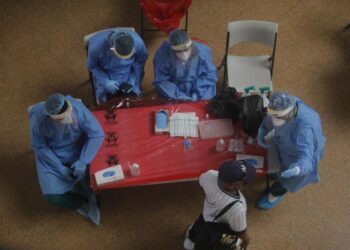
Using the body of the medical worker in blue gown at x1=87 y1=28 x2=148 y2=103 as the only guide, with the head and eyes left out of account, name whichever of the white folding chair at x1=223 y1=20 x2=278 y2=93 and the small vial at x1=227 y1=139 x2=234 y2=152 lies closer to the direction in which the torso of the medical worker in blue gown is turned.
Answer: the small vial

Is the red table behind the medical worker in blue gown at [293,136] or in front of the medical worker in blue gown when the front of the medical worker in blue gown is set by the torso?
in front

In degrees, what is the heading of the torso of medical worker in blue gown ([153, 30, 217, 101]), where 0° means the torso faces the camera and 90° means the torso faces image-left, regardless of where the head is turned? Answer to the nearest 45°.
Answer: approximately 0°

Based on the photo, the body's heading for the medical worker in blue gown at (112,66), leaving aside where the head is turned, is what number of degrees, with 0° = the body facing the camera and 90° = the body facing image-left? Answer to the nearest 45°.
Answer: approximately 0°

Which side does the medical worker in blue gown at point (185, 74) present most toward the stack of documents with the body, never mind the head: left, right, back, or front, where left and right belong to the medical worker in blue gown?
front

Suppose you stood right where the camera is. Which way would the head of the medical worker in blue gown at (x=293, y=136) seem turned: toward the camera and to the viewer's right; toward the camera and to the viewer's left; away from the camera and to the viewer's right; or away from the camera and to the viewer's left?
toward the camera and to the viewer's left

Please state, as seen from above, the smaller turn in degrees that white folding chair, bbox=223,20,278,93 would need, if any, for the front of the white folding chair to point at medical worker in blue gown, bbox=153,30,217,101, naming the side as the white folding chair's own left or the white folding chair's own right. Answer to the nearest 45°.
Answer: approximately 45° to the white folding chair's own right

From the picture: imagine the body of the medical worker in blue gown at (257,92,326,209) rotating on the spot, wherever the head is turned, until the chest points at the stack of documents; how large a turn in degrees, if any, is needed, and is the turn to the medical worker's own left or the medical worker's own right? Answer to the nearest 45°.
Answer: approximately 45° to the medical worker's own right

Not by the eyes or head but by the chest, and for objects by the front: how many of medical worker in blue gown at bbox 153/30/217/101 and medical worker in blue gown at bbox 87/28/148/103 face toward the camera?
2

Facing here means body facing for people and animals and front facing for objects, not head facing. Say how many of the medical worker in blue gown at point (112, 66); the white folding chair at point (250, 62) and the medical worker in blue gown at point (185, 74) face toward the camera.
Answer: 3

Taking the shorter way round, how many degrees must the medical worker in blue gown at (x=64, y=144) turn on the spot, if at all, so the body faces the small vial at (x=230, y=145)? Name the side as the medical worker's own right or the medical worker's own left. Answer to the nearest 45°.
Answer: approximately 45° to the medical worker's own left

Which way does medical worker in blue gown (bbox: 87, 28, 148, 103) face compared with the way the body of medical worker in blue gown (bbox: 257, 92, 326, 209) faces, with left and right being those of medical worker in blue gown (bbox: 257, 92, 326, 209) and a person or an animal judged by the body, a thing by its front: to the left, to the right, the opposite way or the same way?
to the left

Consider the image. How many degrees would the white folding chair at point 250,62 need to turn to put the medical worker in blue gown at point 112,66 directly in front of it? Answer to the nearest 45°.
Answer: approximately 90° to its right

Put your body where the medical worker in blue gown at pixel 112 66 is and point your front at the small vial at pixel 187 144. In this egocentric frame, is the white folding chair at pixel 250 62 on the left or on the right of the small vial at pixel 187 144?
left

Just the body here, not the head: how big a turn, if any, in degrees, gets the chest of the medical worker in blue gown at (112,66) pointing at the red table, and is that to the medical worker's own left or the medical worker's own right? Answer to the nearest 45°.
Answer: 0° — they already face it
